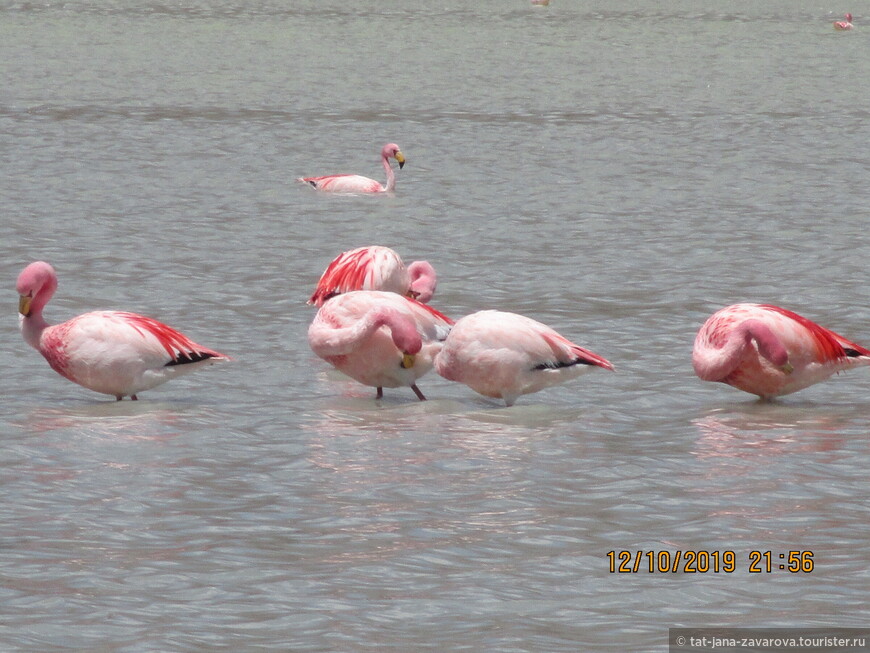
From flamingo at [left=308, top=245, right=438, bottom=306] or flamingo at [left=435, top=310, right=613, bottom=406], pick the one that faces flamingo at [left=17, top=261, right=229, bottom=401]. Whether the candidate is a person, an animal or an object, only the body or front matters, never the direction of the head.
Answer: flamingo at [left=435, top=310, right=613, bottom=406]

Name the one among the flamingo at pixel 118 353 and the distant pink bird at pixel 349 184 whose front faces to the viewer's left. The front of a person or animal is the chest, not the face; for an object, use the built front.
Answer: the flamingo

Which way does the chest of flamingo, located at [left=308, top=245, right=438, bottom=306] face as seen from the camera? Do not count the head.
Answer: to the viewer's right

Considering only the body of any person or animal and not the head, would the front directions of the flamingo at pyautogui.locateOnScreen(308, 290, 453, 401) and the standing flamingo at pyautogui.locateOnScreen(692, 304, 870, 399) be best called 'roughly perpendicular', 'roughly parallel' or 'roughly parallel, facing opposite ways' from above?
roughly parallel

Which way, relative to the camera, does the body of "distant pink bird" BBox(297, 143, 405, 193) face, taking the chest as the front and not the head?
to the viewer's right

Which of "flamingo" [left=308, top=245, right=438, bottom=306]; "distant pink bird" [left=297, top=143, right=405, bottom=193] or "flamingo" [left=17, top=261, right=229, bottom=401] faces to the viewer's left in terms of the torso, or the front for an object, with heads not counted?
"flamingo" [left=17, top=261, right=229, bottom=401]

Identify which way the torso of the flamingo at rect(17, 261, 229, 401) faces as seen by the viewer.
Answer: to the viewer's left

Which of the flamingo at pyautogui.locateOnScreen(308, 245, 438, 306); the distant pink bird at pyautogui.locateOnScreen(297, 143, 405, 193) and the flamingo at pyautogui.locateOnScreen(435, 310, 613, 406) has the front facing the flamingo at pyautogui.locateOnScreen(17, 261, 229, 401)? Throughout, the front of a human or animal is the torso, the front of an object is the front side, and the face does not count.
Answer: the flamingo at pyautogui.locateOnScreen(435, 310, 613, 406)

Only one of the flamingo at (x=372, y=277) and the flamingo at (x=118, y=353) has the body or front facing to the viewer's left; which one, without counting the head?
the flamingo at (x=118, y=353)

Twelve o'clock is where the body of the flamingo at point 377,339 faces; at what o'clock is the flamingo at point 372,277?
the flamingo at point 372,277 is roughly at 3 o'clock from the flamingo at point 377,339.

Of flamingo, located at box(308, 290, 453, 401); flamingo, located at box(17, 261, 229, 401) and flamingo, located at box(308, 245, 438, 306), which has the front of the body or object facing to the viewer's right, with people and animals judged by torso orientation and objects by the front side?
flamingo, located at box(308, 245, 438, 306)

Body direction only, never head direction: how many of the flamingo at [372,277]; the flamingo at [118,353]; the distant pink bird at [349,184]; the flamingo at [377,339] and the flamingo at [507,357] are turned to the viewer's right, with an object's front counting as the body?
2

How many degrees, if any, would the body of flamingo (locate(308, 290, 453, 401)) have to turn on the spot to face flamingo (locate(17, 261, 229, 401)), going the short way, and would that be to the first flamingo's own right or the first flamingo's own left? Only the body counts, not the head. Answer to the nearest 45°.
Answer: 0° — it already faces it

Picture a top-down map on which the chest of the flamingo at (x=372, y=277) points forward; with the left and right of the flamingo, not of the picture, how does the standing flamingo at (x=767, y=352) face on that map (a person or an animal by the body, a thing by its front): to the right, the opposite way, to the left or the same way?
the opposite way

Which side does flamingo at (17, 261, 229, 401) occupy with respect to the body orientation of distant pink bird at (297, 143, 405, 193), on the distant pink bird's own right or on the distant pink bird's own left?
on the distant pink bird's own right

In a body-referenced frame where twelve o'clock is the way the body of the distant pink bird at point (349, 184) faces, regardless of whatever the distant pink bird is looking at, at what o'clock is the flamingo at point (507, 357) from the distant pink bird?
The flamingo is roughly at 3 o'clock from the distant pink bird.

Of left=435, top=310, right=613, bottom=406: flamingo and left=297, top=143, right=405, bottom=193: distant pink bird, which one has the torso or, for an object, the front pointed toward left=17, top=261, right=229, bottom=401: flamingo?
left=435, top=310, right=613, bottom=406: flamingo

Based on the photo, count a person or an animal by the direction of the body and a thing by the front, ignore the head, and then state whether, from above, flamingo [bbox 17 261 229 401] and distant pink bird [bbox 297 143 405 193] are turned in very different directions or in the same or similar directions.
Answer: very different directions

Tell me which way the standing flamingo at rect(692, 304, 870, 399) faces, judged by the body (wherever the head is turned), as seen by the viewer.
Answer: to the viewer's left

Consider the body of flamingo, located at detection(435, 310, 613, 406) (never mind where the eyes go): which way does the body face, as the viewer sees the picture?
to the viewer's left

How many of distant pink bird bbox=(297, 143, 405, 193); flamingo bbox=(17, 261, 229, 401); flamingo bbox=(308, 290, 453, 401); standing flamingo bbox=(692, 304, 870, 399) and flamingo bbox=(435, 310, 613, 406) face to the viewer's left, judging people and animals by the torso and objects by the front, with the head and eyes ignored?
4
